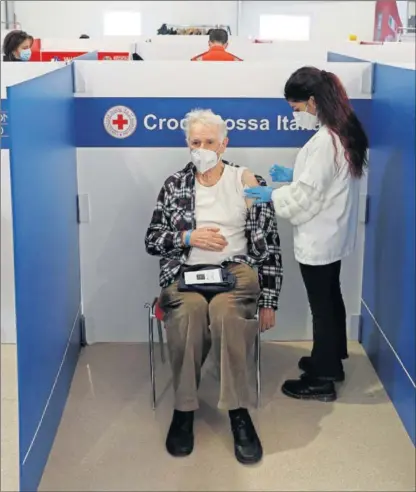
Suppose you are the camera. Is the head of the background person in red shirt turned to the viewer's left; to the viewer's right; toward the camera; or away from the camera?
away from the camera

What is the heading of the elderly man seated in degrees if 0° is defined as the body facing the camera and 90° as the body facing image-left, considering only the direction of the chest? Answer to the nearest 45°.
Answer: approximately 0°

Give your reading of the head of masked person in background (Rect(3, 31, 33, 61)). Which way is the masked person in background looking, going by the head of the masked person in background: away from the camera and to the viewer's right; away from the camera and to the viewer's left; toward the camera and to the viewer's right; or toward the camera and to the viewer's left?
toward the camera and to the viewer's right

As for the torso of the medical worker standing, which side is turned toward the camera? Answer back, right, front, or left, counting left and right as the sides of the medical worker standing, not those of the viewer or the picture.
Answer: left

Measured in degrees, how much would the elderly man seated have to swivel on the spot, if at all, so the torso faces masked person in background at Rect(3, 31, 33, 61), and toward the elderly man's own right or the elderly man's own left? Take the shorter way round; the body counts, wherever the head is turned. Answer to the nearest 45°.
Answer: approximately 135° to the elderly man's own right

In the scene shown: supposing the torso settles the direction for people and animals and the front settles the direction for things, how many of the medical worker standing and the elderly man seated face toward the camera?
1

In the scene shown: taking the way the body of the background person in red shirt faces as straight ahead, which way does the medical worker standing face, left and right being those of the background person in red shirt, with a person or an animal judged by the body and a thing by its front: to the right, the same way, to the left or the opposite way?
to the left

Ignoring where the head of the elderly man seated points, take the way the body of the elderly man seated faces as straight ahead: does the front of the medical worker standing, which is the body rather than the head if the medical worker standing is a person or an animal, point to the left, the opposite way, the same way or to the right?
to the right

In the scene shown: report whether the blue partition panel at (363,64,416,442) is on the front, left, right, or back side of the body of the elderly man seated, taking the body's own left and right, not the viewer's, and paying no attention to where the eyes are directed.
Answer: left

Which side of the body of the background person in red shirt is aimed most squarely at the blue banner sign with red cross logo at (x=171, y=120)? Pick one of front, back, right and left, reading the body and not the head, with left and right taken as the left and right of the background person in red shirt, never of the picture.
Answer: back
